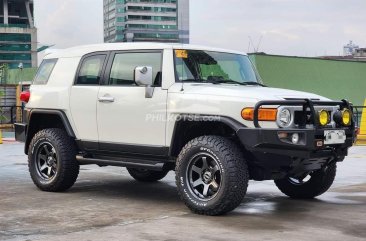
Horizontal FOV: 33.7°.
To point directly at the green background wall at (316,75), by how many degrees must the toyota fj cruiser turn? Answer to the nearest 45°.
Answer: approximately 135° to its left

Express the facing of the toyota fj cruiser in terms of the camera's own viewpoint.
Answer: facing the viewer and to the right of the viewer
